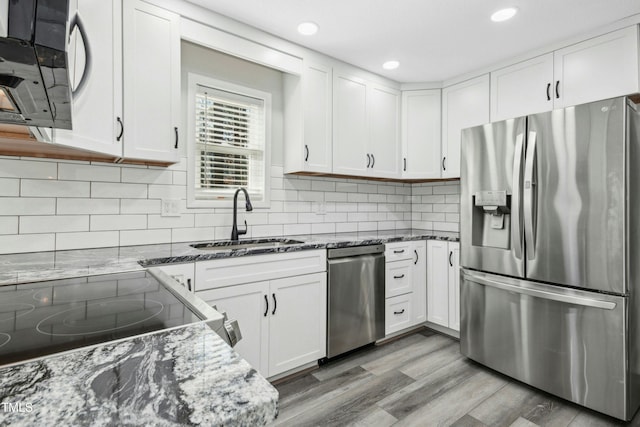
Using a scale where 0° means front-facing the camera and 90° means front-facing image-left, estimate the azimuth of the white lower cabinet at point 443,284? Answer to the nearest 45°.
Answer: approximately 45°

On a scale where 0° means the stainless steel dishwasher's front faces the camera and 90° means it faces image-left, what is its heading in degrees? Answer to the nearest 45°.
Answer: approximately 315°

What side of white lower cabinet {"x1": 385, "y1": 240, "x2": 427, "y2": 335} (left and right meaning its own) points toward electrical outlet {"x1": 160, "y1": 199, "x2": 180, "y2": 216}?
right

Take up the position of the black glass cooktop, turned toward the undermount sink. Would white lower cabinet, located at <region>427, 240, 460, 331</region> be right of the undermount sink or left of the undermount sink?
right

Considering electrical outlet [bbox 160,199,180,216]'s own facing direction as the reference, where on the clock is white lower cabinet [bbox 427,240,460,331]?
The white lower cabinet is roughly at 9 o'clock from the electrical outlet.

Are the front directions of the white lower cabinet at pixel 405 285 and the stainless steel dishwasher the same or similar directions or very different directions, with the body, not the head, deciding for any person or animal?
same or similar directions

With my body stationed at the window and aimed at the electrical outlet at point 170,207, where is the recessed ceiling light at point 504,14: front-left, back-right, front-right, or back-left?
back-left

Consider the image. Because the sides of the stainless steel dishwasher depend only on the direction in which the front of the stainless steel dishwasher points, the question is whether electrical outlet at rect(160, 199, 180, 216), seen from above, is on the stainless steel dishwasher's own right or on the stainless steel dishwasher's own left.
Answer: on the stainless steel dishwasher's own right

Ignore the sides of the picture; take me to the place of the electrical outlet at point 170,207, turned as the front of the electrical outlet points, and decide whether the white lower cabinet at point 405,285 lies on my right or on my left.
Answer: on my left

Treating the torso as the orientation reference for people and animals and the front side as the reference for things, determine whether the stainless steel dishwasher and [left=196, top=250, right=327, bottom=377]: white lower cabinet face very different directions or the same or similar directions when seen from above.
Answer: same or similar directions

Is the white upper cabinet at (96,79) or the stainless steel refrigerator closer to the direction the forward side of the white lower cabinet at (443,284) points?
the white upper cabinet

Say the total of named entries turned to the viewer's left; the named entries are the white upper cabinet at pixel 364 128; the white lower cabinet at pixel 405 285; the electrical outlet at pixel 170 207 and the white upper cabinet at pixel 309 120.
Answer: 0
